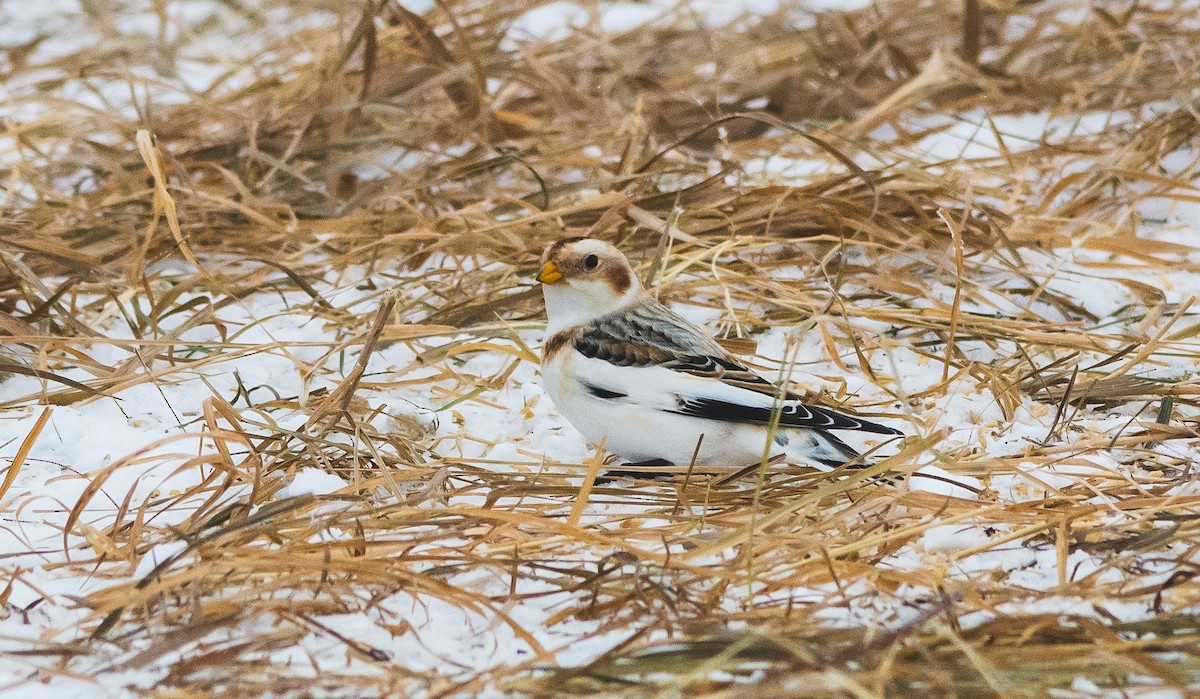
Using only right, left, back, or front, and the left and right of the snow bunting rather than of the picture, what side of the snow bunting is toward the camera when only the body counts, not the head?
left
